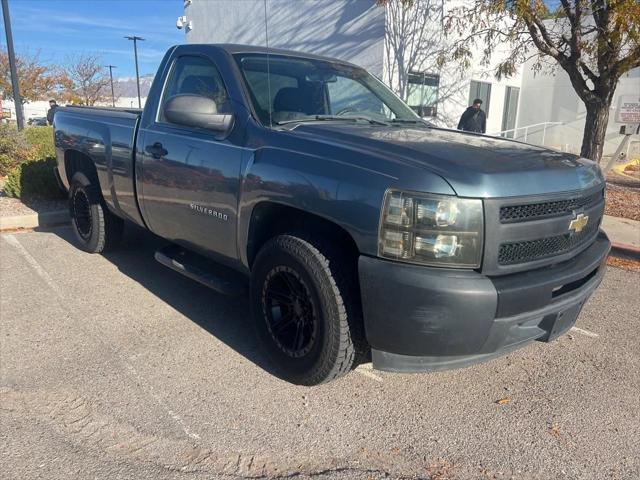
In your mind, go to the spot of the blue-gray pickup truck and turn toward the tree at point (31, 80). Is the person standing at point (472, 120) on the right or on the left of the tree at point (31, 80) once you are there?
right

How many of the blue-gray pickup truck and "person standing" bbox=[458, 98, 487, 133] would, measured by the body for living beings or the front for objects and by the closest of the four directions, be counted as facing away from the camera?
0

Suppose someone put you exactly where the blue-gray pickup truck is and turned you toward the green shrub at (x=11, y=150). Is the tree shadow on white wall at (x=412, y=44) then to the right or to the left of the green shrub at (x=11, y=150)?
right

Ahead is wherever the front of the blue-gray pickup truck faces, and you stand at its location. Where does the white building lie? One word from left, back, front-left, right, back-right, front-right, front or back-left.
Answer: back-left

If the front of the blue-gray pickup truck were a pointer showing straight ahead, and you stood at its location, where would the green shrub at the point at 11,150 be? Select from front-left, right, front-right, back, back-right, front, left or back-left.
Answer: back

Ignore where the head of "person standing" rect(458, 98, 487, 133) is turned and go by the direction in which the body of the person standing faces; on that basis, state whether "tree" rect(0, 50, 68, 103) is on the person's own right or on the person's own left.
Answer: on the person's own right

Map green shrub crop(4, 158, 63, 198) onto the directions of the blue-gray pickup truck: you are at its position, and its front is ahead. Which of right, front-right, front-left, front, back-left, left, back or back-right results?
back

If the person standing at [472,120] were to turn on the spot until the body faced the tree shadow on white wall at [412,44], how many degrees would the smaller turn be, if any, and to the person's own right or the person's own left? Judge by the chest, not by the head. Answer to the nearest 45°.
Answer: approximately 135° to the person's own right

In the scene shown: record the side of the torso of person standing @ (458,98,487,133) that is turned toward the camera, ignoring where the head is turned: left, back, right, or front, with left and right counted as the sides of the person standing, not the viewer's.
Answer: front

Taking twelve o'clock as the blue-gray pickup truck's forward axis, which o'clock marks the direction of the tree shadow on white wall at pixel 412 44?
The tree shadow on white wall is roughly at 8 o'clock from the blue-gray pickup truck.

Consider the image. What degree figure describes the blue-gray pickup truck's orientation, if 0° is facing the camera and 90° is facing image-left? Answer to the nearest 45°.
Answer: approximately 315°

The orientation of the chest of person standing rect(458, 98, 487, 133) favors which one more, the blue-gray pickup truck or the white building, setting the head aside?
the blue-gray pickup truck

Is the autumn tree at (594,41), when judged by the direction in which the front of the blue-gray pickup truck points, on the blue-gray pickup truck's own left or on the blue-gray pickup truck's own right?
on the blue-gray pickup truck's own left

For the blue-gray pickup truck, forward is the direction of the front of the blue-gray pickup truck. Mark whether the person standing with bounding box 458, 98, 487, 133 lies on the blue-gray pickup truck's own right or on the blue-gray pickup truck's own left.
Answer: on the blue-gray pickup truck's own left

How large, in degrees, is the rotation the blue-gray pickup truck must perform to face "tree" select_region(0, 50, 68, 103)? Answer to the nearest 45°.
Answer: approximately 180°
